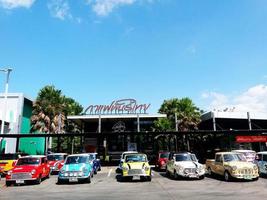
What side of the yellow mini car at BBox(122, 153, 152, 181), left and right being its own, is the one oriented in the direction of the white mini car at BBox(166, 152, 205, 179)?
left

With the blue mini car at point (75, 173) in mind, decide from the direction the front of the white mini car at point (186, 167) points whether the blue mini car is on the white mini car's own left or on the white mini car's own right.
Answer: on the white mini car's own right

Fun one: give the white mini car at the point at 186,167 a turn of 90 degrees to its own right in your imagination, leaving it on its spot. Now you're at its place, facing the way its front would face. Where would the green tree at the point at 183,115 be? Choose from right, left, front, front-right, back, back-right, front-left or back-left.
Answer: back-right

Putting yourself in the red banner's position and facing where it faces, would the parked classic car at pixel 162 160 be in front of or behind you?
in front

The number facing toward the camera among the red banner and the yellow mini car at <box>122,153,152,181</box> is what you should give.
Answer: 2

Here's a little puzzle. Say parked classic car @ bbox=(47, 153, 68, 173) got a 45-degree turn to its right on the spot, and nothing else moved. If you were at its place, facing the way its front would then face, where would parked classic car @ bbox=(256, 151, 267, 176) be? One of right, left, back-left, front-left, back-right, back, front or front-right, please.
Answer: back-left

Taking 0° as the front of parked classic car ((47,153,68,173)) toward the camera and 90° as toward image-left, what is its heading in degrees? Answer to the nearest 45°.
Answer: approximately 45°

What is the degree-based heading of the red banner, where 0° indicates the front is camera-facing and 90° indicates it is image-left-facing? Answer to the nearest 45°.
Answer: approximately 0°

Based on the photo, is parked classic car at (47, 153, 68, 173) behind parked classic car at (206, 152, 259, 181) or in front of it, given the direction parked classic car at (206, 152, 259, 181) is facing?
behind

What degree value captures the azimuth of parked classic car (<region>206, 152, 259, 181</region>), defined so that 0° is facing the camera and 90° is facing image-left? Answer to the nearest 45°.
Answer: approximately 315°

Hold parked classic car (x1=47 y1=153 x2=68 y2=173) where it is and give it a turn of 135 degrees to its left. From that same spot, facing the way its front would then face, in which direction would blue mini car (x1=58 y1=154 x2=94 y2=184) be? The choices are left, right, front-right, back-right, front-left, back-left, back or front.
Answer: right

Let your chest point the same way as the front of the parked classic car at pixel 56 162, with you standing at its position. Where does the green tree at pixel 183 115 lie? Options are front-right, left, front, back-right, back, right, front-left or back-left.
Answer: back

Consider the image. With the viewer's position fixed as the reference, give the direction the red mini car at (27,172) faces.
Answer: facing the viewer and to the left of the viewer

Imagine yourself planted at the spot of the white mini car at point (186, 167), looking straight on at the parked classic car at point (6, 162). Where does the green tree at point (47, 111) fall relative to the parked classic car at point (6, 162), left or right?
right

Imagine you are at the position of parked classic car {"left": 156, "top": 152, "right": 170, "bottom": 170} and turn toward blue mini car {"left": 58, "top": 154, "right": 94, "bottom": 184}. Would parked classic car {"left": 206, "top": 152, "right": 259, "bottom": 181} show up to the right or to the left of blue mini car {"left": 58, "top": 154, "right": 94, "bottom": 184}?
left

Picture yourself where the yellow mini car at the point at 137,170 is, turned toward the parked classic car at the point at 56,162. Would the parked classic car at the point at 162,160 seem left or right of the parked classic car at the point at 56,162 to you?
right

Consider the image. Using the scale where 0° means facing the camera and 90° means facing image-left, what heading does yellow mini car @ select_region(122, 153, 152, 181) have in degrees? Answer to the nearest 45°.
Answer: approximately 0°

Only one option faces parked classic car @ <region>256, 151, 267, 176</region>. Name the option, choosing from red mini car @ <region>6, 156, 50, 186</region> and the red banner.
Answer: the red banner
